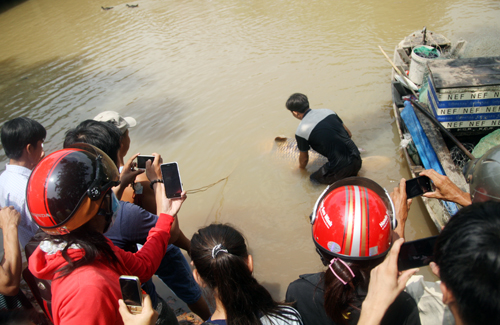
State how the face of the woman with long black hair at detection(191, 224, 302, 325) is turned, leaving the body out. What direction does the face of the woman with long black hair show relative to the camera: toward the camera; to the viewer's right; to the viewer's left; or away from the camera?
away from the camera

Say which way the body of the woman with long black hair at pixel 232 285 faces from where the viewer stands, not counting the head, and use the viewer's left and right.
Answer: facing away from the viewer

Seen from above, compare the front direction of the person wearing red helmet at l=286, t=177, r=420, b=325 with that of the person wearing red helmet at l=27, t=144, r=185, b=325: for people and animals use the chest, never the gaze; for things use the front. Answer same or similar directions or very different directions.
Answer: same or similar directions

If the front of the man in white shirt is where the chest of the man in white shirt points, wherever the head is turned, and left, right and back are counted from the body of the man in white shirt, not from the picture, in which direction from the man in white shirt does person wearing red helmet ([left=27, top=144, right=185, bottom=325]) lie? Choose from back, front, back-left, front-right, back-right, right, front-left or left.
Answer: back-right

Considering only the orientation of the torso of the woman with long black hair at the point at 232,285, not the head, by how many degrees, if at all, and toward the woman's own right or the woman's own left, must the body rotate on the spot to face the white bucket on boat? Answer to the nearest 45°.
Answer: approximately 45° to the woman's own right

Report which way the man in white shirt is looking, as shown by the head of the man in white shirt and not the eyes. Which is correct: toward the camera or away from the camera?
away from the camera

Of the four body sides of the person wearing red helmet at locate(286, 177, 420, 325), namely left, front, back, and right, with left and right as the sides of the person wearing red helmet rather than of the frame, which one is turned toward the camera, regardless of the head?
back

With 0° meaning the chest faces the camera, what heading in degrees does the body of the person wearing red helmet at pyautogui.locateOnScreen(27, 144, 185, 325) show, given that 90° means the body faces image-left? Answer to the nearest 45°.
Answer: approximately 225°

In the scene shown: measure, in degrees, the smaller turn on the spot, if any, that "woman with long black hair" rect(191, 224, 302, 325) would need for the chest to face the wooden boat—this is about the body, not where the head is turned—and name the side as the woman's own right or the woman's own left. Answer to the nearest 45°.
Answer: approximately 45° to the woman's own right

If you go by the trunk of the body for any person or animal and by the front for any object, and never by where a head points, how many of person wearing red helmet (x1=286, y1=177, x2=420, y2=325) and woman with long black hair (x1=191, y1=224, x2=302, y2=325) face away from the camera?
2

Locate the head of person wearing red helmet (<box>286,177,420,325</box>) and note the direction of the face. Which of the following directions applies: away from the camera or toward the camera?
away from the camera

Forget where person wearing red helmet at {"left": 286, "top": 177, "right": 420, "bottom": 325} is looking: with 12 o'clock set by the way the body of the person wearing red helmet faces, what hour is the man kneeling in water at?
The man kneeling in water is roughly at 12 o'clock from the person wearing red helmet.
